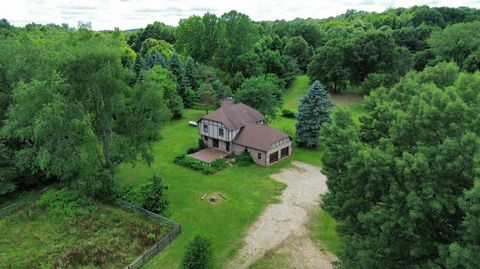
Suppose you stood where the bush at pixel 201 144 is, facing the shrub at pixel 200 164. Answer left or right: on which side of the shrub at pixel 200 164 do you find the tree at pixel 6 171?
right

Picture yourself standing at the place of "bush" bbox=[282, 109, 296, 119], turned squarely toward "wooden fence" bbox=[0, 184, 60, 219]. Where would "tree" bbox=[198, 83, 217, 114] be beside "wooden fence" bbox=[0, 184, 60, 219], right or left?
right

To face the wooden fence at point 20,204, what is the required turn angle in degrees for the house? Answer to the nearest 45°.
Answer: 0° — it already faces it

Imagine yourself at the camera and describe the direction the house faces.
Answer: facing the viewer and to the left of the viewer

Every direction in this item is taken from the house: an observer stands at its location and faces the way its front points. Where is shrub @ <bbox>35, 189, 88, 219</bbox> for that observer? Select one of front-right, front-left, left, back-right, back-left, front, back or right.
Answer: front

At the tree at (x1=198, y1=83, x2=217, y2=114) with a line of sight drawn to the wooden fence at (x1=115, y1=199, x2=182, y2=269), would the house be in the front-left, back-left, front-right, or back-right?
front-left

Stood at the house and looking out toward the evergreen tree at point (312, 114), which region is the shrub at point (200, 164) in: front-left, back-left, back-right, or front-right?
back-right

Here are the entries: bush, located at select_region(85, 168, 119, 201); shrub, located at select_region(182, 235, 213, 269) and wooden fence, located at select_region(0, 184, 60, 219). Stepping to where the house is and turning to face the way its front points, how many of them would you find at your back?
0

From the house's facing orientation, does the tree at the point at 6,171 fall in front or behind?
in front

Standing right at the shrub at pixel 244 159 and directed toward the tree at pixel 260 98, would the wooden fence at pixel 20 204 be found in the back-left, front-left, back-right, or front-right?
back-left

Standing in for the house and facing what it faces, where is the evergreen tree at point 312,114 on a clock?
The evergreen tree is roughly at 7 o'clock from the house.

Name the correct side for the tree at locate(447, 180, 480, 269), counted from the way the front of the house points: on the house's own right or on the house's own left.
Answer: on the house's own left
